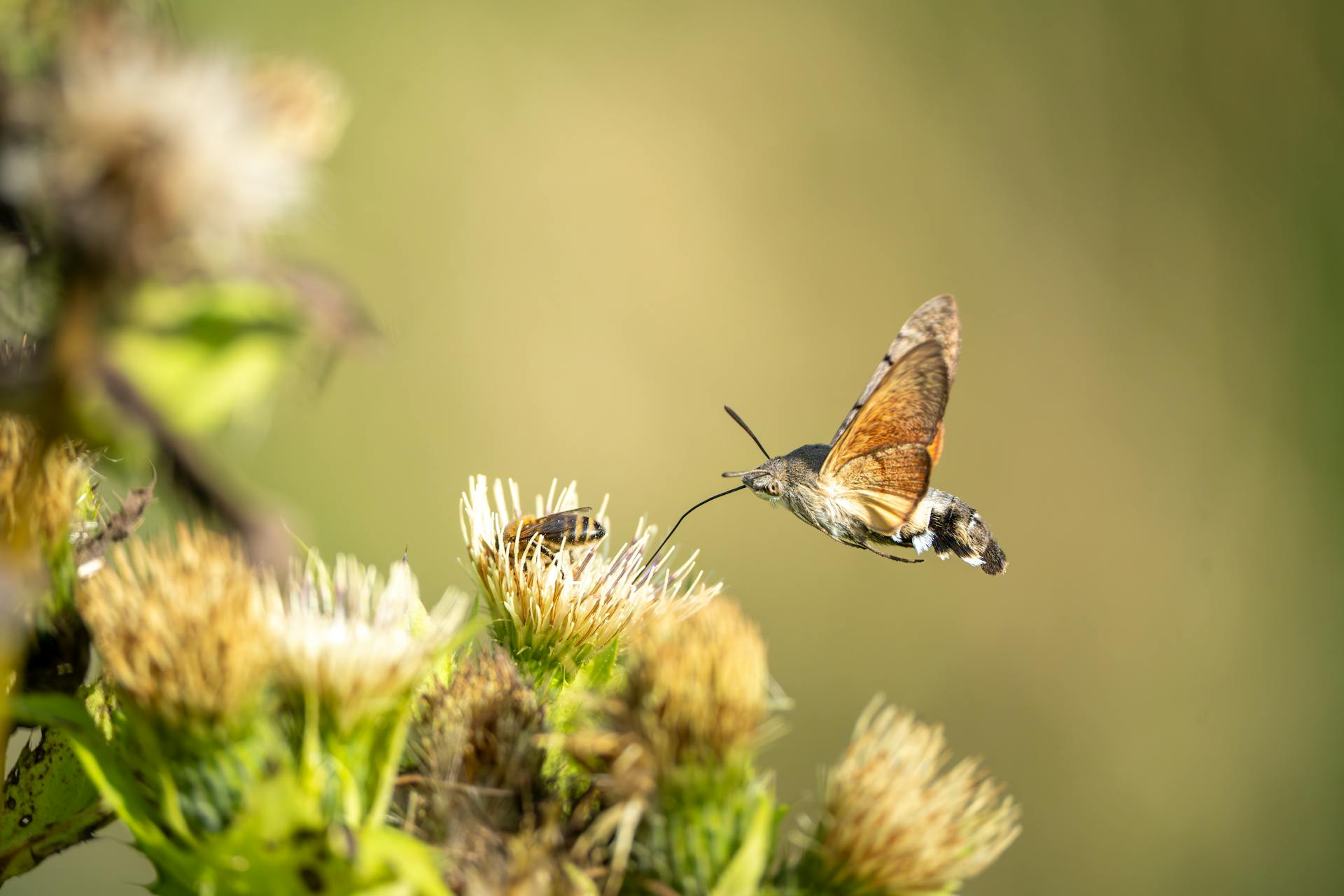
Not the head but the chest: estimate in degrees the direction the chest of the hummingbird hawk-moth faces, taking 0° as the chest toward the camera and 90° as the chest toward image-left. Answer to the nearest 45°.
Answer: approximately 90°

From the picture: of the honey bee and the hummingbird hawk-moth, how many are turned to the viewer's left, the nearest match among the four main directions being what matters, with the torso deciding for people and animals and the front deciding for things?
2

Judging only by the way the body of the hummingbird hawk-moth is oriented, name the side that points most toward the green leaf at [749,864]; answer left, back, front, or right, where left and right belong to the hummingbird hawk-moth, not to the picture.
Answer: left

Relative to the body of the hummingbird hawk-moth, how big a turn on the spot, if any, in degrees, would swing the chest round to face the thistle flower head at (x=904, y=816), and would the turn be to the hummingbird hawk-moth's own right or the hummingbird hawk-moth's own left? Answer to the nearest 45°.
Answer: approximately 90° to the hummingbird hawk-moth's own left

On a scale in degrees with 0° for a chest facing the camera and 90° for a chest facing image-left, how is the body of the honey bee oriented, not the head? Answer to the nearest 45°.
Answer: approximately 90°
